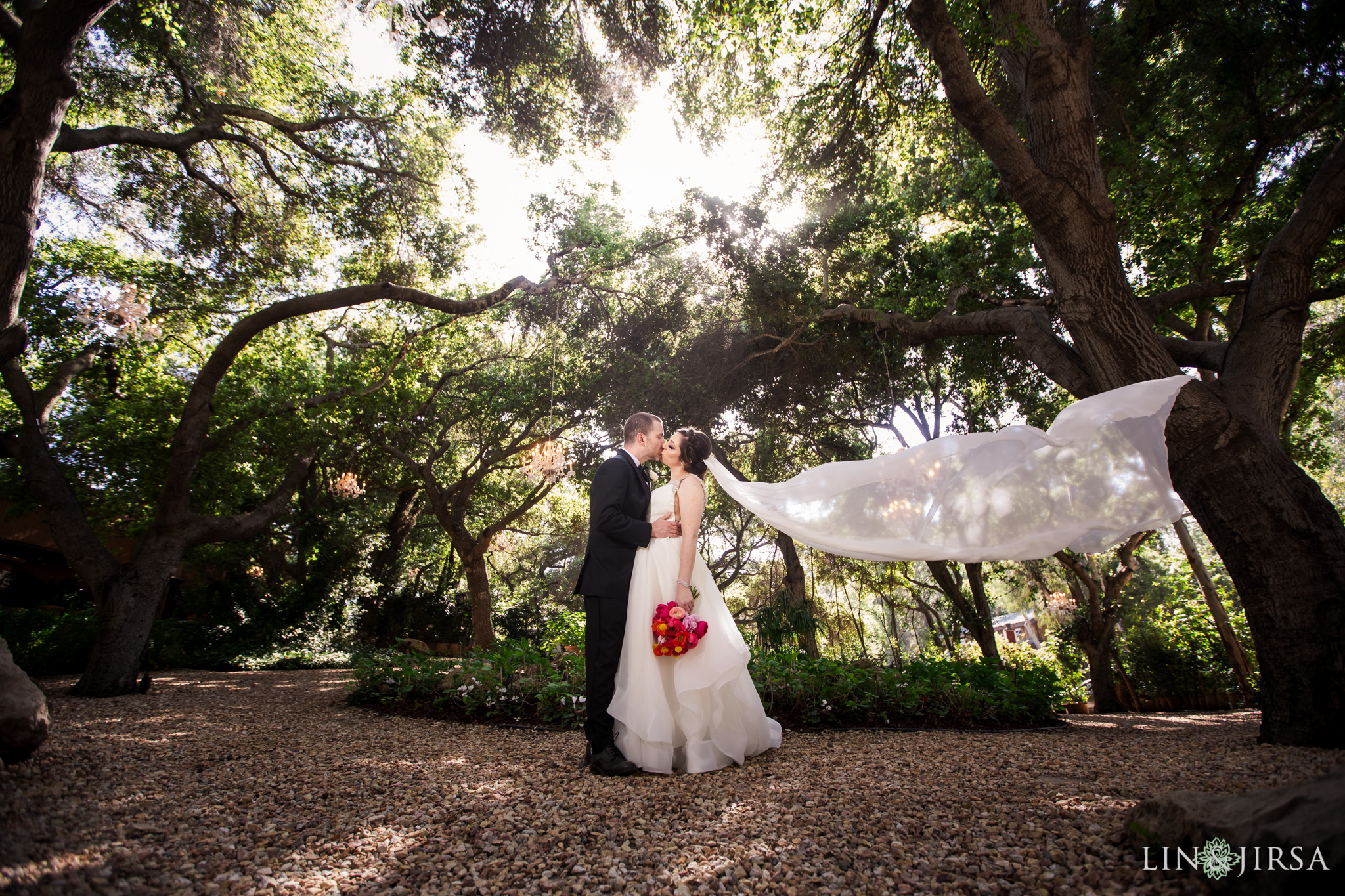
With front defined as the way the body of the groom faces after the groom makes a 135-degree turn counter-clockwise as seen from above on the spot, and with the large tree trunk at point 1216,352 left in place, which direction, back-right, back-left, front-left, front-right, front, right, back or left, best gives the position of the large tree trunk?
back-right

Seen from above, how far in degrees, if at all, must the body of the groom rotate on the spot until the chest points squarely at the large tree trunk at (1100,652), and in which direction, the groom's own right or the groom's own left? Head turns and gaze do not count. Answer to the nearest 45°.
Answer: approximately 45° to the groom's own left

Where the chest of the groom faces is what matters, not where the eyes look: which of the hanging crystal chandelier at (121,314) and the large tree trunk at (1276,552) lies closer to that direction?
the large tree trunk

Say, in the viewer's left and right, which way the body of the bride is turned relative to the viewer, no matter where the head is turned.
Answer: facing to the left of the viewer

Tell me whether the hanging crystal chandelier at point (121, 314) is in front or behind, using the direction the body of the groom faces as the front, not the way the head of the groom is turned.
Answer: behind

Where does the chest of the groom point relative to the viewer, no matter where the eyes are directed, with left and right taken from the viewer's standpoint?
facing to the right of the viewer

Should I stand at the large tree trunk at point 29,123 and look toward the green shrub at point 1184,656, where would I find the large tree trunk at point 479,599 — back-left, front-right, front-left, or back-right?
front-left

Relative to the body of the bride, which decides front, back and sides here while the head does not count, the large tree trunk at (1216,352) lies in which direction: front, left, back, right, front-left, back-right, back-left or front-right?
back

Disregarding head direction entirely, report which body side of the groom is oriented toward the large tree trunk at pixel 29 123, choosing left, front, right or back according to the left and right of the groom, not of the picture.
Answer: back

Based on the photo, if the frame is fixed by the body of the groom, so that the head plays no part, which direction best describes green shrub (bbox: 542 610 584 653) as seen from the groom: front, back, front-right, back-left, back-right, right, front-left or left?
left

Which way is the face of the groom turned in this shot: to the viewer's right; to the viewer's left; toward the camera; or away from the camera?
to the viewer's right

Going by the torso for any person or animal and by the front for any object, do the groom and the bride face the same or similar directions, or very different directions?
very different directions

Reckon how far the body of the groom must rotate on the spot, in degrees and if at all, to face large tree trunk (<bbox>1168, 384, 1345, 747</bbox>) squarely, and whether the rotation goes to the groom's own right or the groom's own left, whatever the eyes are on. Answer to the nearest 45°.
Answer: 0° — they already face it

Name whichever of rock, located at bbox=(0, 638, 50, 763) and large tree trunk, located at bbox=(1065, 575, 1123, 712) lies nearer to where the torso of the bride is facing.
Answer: the rock

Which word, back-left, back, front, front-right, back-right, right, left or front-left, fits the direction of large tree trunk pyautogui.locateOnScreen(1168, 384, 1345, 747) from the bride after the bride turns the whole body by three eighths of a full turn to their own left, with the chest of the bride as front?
front-left

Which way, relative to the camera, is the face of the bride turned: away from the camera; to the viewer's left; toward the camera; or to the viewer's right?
to the viewer's left
